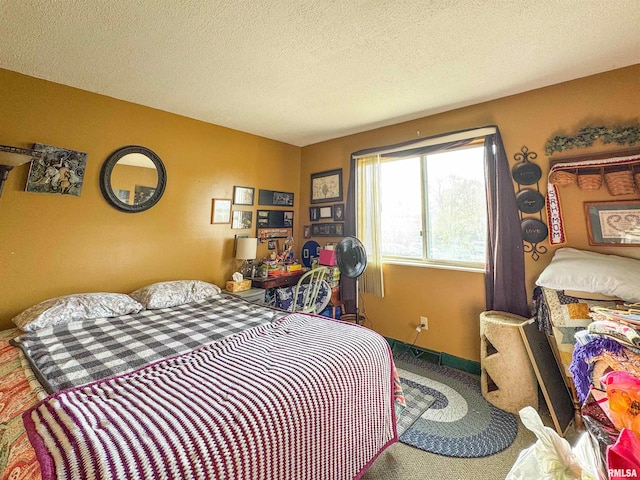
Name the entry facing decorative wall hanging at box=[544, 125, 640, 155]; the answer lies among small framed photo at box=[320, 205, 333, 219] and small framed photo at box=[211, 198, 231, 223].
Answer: small framed photo at box=[211, 198, 231, 223]

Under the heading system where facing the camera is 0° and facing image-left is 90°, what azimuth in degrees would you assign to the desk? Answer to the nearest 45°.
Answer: approximately 315°

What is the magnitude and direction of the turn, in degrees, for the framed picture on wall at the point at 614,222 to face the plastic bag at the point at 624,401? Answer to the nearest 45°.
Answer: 0° — it already faces it

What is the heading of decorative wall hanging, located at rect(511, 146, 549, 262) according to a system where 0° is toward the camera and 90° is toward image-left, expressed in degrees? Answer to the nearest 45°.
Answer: approximately 0°

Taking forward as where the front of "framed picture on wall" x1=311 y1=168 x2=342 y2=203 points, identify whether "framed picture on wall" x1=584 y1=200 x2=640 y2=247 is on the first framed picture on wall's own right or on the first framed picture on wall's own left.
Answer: on the first framed picture on wall's own left

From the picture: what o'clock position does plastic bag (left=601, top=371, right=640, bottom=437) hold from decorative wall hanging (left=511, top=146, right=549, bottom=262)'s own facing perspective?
The plastic bag is roughly at 12 o'clock from the decorative wall hanging.

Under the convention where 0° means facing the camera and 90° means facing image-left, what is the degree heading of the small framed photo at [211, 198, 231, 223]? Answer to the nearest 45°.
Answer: approximately 315°

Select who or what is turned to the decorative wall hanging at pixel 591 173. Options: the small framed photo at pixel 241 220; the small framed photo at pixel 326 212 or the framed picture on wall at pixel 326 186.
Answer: the small framed photo at pixel 241 220

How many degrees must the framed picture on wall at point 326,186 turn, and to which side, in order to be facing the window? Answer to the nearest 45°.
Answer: approximately 90° to its left
